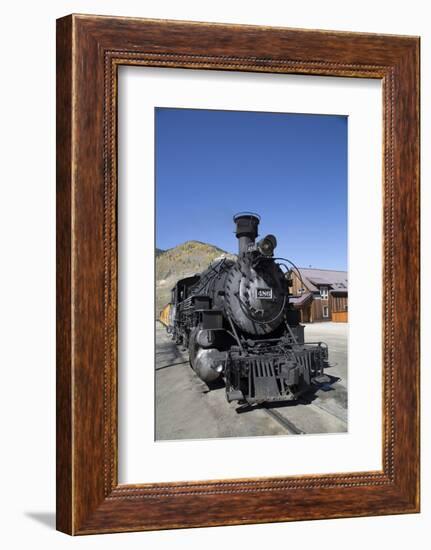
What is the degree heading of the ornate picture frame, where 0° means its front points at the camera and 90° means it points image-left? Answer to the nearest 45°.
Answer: approximately 315°
